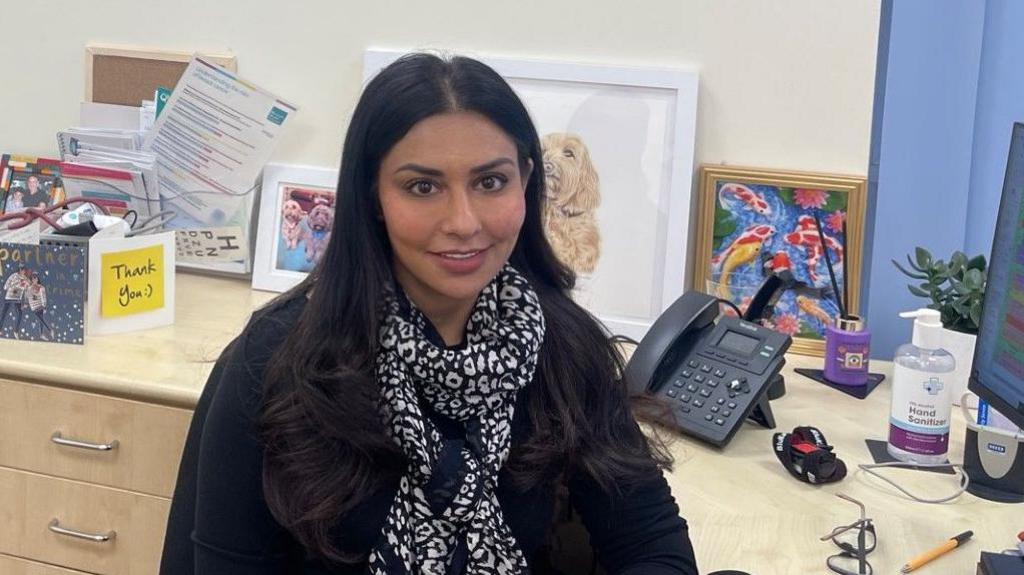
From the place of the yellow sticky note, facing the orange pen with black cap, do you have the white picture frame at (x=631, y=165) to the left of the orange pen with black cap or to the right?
left

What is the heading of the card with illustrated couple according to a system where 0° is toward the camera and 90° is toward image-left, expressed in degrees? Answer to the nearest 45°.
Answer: approximately 0°

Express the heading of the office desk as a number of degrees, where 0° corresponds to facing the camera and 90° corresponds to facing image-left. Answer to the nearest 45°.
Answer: approximately 0°

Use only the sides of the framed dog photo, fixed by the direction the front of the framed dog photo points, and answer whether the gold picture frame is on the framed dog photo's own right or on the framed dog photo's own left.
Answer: on the framed dog photo's own left

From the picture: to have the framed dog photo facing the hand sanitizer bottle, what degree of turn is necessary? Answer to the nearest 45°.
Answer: approximately 45° to its left

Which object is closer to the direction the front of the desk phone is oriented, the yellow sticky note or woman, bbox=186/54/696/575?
the woman
